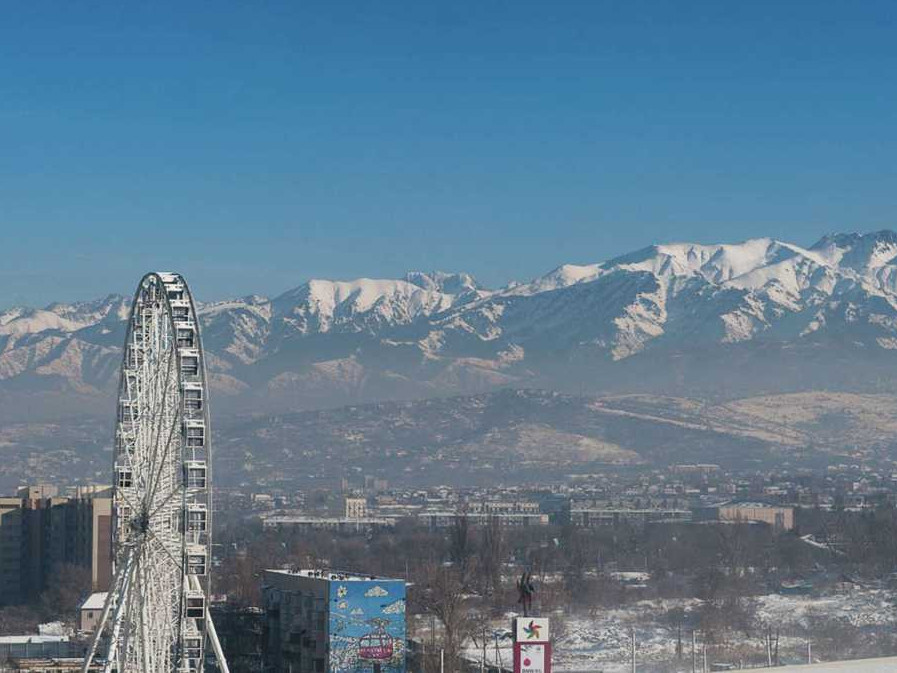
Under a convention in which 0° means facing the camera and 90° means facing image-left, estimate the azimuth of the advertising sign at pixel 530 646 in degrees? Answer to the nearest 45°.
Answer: approximately 0°

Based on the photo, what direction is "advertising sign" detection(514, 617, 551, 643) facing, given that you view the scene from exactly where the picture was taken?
facing the viewer
